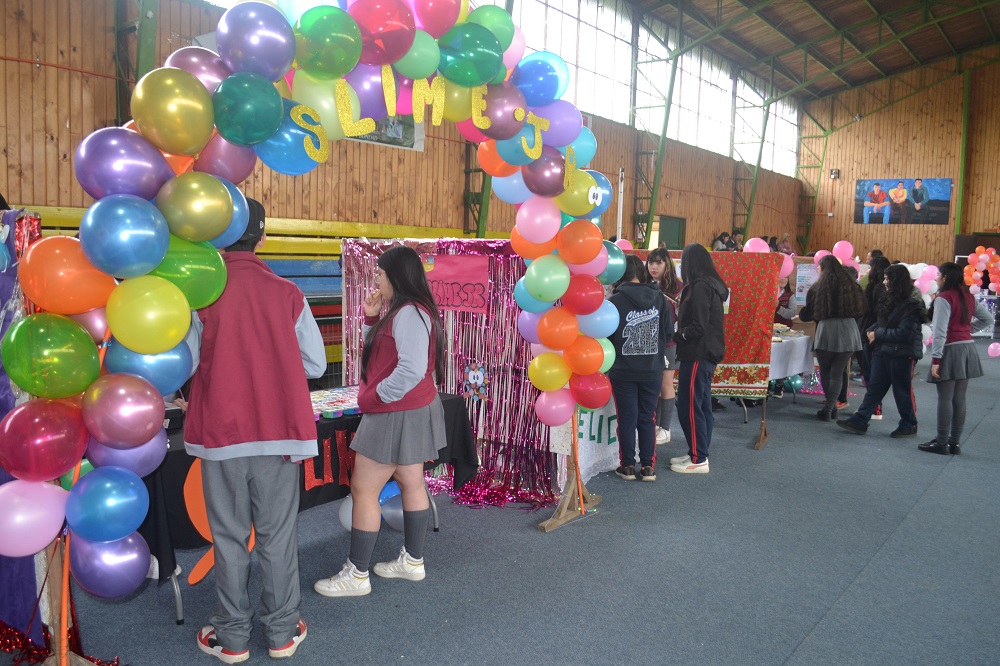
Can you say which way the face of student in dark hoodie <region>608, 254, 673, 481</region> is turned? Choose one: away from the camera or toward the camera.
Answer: away from the camera

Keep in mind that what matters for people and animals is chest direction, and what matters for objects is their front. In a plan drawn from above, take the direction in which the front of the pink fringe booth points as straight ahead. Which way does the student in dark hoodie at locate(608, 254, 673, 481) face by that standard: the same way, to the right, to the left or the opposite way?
the opposite way

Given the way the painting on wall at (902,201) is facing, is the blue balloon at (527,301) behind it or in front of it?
in front

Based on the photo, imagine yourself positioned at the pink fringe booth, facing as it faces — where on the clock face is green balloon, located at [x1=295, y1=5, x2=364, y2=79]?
The green balloon is roughly at 1 o'clock from the pink fringe booth.

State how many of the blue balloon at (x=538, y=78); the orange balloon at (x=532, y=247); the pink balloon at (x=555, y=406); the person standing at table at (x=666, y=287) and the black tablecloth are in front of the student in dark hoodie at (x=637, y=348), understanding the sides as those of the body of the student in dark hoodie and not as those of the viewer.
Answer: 1

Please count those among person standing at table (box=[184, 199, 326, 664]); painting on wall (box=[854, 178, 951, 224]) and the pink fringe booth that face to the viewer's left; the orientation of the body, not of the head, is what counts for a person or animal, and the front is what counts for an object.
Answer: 0

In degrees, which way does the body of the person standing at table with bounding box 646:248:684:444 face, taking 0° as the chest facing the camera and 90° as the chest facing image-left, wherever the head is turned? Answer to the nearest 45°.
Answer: approximately 45°

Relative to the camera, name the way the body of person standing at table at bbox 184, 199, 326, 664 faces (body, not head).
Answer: away from the camera

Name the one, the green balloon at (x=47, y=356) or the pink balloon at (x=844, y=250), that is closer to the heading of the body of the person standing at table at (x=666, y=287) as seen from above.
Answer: the green balloon

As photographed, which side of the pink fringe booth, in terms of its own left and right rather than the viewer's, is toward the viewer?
front

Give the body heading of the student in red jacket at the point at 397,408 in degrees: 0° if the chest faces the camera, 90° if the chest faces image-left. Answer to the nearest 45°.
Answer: approximately 90°

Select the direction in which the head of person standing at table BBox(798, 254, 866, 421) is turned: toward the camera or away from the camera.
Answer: away from the camera

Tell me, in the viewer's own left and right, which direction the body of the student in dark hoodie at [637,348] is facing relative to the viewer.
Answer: facing away from the viewer
